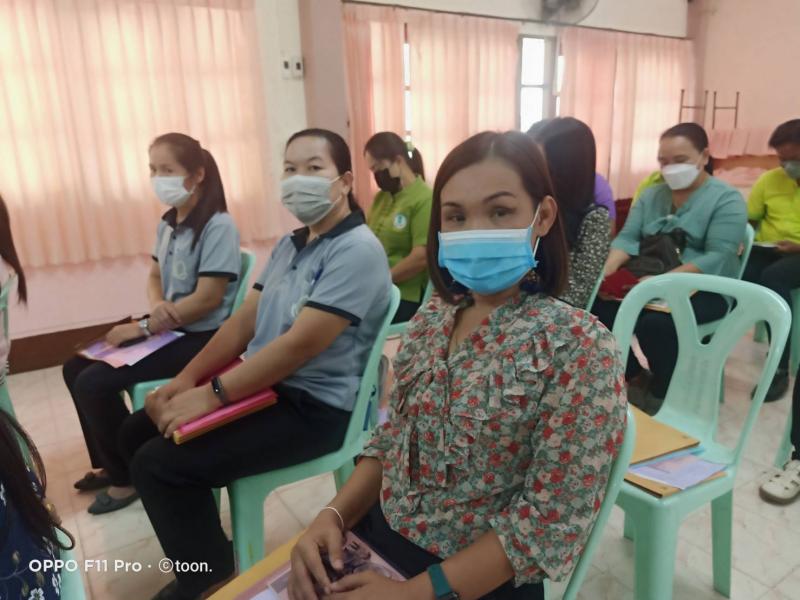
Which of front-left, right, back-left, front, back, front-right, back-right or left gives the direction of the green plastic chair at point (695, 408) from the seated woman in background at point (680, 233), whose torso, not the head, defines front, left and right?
front-left

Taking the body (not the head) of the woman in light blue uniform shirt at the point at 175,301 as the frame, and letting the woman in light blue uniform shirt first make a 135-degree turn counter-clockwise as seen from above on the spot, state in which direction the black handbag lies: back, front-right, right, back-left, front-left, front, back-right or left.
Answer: front

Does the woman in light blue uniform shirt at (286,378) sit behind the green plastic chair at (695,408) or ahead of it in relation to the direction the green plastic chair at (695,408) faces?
ahead

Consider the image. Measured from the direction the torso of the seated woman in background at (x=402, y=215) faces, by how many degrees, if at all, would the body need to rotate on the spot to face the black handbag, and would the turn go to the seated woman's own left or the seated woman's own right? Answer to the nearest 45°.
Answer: approximately 135° to the seated woman's own left

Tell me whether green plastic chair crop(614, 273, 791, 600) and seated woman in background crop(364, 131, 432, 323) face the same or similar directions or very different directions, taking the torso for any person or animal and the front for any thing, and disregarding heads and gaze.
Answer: same or similar directions

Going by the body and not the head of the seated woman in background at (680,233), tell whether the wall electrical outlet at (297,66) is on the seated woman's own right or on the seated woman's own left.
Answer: on the seated woman's own right

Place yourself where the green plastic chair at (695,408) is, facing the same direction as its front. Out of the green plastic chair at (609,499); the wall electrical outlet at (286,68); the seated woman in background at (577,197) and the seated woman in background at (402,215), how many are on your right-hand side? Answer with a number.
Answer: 3

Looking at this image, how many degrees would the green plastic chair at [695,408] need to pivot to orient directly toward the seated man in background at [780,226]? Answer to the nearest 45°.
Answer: approximately 135° to its right

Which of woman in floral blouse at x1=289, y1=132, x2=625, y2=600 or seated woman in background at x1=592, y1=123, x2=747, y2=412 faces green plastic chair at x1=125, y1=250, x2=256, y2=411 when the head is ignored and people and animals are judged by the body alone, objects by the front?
the seated woman in background

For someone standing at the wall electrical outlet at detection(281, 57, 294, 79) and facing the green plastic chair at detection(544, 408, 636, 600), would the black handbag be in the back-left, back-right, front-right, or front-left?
front-left

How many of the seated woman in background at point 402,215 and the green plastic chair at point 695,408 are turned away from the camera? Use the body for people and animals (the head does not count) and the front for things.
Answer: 0

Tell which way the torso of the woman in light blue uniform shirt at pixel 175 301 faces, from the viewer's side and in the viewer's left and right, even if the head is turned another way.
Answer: facing the viewer and to the left of the viewer

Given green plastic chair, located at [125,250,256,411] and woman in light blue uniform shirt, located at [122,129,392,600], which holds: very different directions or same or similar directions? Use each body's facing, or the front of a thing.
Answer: same or similar directions
